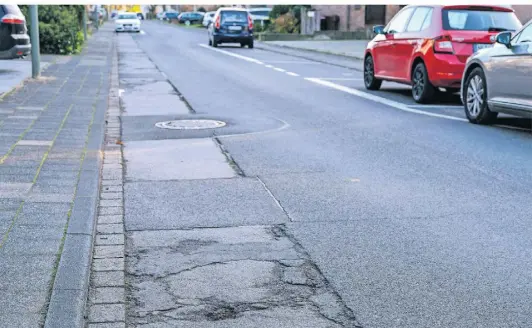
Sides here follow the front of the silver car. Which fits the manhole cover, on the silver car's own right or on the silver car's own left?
on the silver car's own left

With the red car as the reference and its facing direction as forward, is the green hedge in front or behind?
in front

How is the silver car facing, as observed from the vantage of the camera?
facing away from the viewer and to the left of the viewer

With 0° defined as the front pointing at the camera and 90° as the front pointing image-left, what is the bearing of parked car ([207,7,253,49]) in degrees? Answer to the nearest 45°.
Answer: approximately 180°

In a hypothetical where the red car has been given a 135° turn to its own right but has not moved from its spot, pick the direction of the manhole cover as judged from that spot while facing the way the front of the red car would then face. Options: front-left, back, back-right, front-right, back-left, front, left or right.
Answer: back-right

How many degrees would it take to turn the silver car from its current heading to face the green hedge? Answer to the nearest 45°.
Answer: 0° — it already faces it

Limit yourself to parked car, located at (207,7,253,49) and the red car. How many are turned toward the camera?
0

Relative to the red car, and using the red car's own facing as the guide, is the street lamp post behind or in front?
in front

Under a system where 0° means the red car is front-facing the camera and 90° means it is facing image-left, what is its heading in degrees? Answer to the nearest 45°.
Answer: approximately 135°
